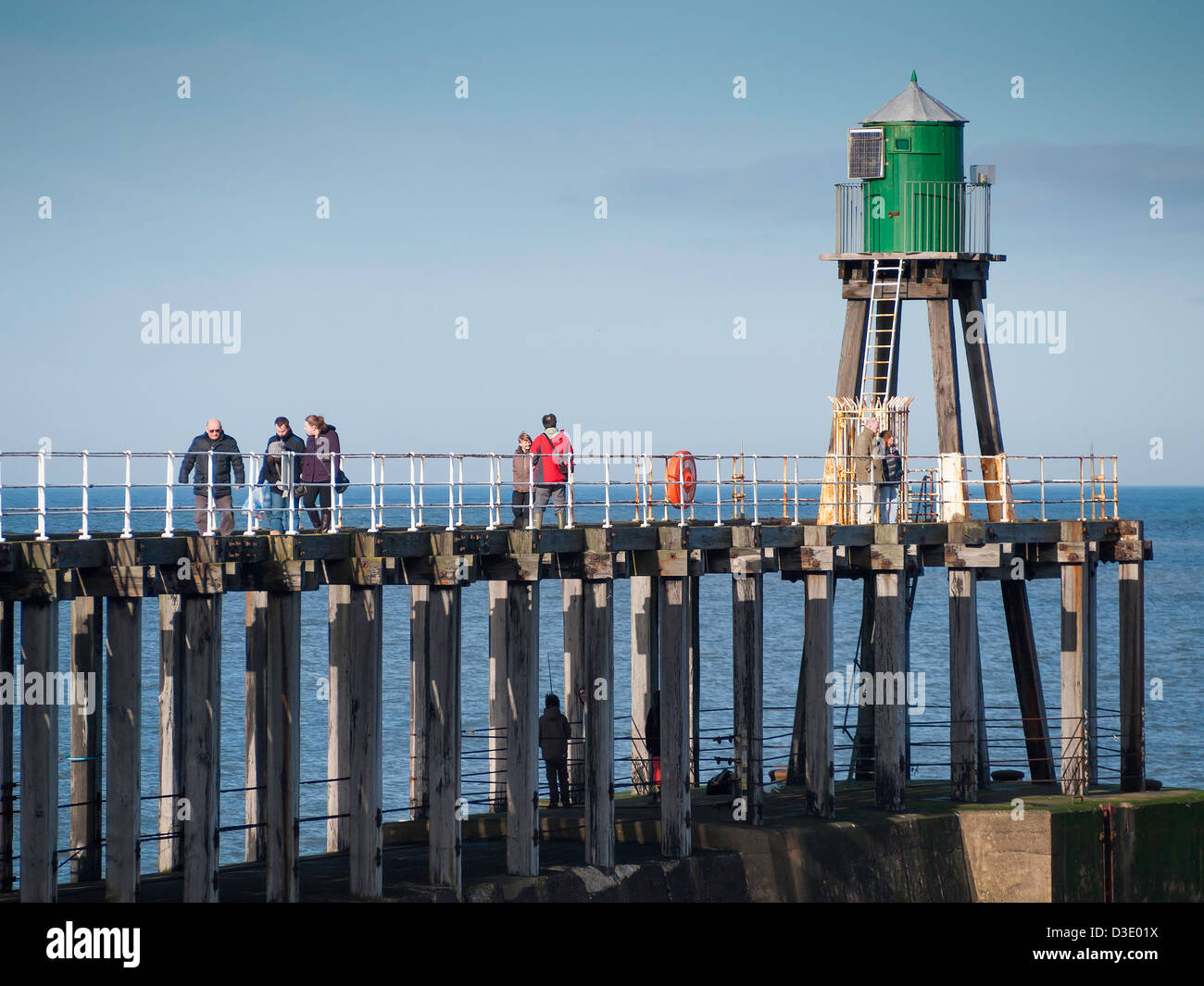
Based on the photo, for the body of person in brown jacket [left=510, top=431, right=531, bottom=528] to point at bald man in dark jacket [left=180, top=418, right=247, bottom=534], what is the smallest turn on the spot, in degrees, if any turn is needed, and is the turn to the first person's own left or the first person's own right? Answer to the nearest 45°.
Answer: approximately 90° to the first person's own right

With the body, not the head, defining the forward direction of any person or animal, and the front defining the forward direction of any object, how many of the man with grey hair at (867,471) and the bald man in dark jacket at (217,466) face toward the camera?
1

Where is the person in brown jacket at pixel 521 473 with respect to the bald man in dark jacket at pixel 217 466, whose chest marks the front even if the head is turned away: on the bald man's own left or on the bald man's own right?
on the bald man's own left

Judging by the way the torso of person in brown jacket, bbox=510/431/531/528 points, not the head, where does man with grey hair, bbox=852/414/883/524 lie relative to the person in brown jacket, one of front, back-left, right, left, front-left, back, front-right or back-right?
front-left

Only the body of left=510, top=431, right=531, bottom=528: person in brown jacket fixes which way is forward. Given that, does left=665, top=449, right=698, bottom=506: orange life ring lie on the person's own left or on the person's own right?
on the person's own left
